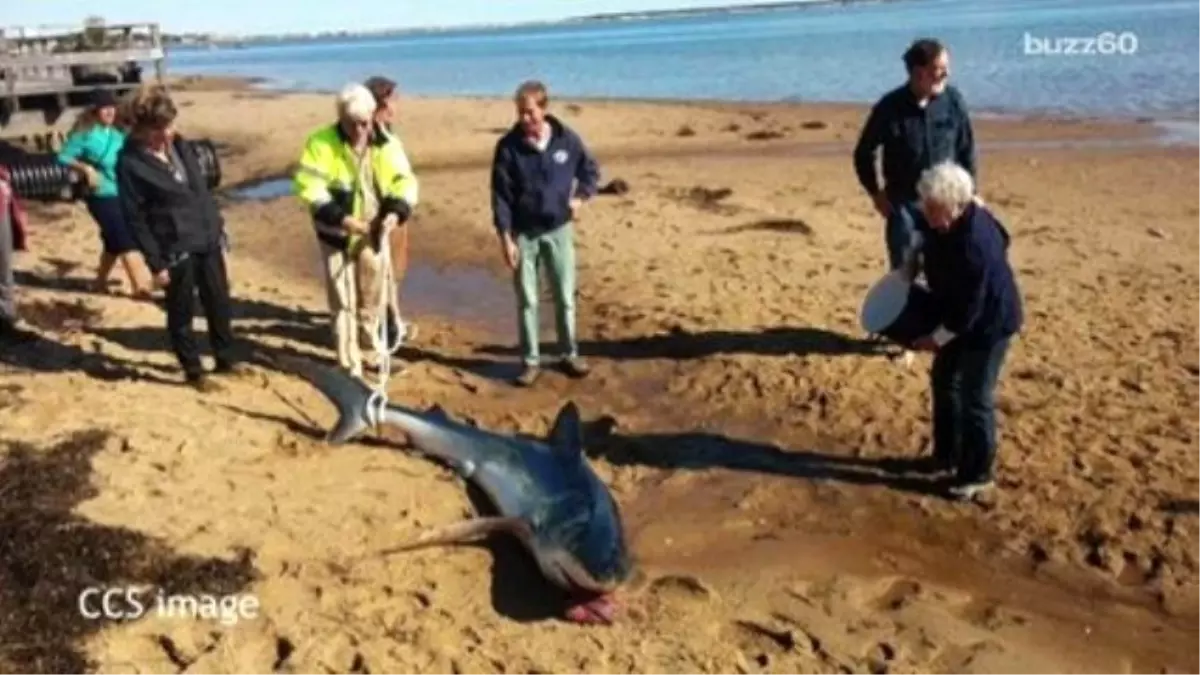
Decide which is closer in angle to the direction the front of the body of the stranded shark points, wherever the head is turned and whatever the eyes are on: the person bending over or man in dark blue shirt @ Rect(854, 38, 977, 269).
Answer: the person bending over

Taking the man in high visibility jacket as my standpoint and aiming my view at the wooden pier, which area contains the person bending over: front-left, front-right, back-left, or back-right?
back-right

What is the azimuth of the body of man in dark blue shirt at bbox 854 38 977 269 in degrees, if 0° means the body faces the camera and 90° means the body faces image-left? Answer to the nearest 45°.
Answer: approximately 315°

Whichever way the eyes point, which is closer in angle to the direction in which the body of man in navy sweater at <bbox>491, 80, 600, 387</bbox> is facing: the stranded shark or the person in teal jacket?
the stranded shark

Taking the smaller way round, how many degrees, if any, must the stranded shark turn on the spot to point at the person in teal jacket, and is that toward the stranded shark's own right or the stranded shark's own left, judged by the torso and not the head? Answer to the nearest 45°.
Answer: approximately 180°

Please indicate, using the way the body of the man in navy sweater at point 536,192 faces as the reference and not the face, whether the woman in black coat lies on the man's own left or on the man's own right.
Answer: on the man's own right

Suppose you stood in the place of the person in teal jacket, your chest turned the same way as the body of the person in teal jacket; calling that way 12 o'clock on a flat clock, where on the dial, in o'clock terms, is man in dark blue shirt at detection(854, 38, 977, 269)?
The man in dark blue shirt is roughly at 12 o'clock from the person in teal jacket.

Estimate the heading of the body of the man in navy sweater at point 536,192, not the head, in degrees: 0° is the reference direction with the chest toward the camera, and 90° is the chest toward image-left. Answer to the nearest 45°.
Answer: approximately 0°
